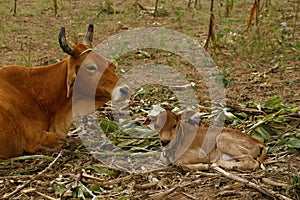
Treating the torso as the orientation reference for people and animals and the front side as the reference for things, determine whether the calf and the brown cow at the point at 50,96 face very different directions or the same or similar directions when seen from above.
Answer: very different directions

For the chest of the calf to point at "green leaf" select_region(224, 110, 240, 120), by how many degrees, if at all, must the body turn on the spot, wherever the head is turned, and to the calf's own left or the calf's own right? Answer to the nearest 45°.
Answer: approximately 90° to the calf's own right

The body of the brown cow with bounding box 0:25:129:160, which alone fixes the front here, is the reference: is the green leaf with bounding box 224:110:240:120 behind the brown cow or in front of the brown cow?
in front

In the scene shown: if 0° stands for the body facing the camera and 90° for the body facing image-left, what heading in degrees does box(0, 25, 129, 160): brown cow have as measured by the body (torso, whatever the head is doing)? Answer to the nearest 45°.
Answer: approximately 270°

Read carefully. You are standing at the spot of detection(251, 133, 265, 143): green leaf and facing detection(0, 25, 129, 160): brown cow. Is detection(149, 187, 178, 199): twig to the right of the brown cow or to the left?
left

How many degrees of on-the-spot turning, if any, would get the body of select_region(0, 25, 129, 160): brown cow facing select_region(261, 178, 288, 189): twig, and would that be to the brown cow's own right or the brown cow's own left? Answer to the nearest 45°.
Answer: approximately 45° to the brown cow's own right

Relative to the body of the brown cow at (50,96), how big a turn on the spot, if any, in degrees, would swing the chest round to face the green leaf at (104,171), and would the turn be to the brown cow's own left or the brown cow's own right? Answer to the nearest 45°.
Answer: approximately 45° to the brown cow's own right

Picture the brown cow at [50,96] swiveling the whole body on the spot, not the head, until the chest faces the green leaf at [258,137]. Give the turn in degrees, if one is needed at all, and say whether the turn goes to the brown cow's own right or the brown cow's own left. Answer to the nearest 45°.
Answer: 0° — it already faces it

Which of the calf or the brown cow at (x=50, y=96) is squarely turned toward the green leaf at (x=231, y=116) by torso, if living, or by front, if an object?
the brown cow

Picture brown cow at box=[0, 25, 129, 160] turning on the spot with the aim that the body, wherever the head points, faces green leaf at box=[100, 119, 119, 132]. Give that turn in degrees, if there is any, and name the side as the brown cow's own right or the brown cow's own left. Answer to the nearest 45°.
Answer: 0° — it already faces it

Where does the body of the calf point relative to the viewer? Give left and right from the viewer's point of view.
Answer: facing to the left of the viewer
